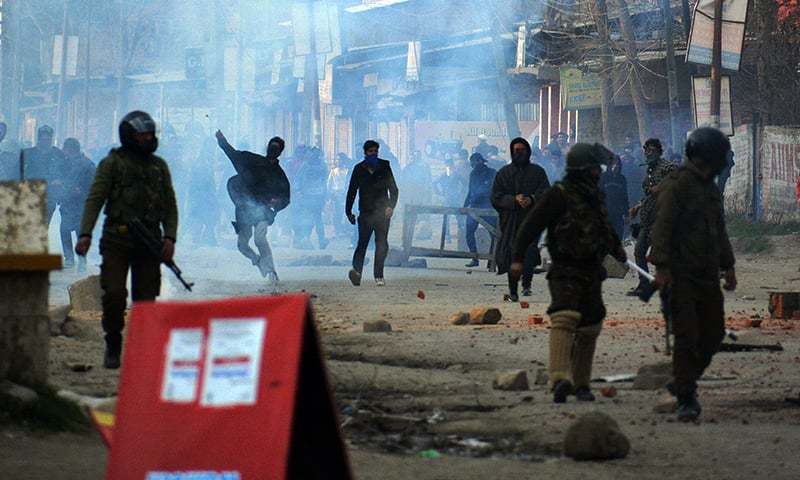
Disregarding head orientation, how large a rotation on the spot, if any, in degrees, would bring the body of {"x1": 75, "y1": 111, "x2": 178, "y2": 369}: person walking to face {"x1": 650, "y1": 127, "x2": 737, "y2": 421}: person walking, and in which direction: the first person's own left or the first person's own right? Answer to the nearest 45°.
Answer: approximately 45° to the first person's own left

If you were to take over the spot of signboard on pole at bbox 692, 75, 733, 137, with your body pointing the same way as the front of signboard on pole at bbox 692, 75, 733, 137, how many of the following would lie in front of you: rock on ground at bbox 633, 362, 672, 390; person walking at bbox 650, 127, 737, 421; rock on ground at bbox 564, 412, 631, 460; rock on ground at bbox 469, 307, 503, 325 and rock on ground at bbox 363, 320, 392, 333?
5

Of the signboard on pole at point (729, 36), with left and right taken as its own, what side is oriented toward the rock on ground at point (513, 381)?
front

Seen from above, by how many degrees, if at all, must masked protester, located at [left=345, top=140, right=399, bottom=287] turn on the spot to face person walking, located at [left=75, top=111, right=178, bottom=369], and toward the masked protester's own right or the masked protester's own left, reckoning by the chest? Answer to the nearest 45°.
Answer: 0° — they already face them

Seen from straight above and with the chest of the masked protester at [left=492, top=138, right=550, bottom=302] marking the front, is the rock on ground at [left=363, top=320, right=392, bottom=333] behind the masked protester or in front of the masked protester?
in front
